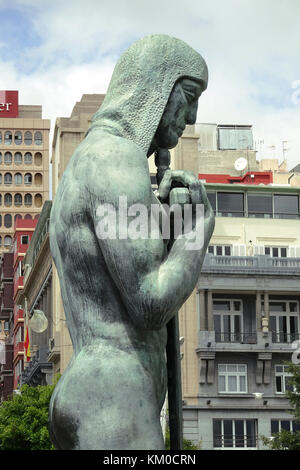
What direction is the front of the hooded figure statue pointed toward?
to the viewer's right
